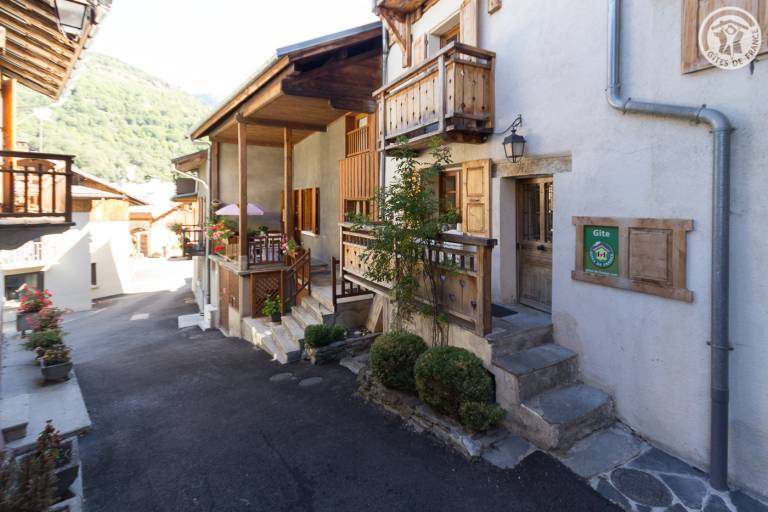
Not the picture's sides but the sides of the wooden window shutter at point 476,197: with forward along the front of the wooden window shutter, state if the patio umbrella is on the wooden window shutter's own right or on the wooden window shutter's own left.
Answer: on the wooden window shutter's own right

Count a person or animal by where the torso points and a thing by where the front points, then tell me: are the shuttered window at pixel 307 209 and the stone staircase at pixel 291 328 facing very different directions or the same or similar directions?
same or similar directions

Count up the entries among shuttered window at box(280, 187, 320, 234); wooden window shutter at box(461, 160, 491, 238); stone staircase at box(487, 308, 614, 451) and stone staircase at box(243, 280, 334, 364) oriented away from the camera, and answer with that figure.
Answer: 0

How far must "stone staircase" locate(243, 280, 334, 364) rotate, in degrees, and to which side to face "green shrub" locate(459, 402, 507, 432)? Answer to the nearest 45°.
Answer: approximately 45° to its left

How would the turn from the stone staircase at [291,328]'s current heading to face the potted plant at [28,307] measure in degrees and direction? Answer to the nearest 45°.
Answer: approximately 45° to its right

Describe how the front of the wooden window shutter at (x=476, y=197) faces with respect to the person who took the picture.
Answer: facing the viewer and to the left of the viewer
